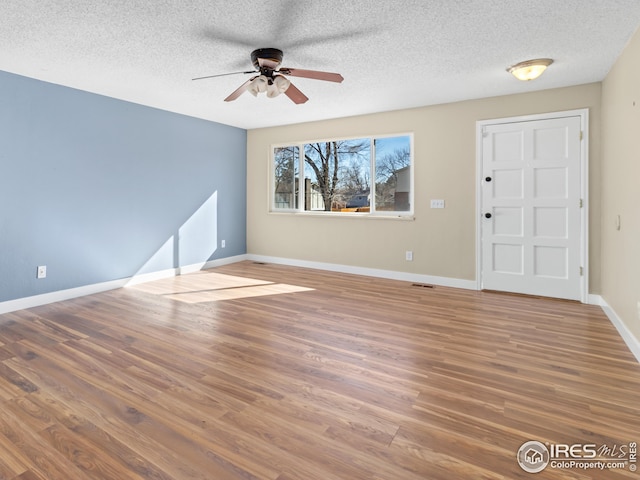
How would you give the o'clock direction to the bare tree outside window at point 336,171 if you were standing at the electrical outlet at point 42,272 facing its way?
The bare tree outside window is roughly at 9 o'clock from the electrical outlet.

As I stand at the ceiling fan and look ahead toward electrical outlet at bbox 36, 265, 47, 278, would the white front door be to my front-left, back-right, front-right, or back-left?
back-right

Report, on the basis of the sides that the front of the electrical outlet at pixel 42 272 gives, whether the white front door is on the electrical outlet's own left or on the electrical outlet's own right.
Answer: on the electrical outlet's own left

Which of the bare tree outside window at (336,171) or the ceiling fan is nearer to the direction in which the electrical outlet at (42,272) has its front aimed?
the ceiling fan
